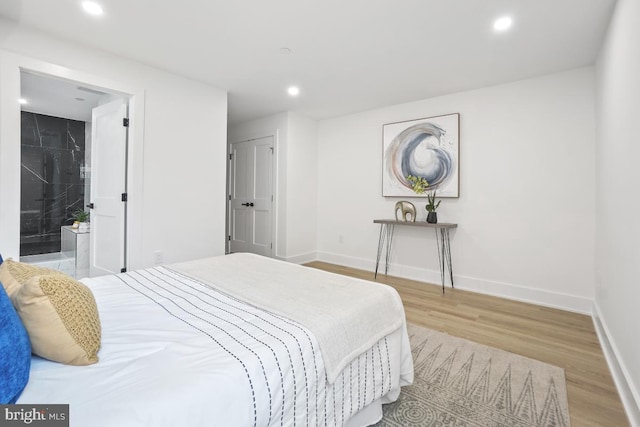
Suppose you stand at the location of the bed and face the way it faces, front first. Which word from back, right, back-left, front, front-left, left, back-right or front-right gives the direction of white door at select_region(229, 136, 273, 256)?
front-left

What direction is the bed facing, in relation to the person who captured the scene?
facing away from the viewer and to the right of the viewer

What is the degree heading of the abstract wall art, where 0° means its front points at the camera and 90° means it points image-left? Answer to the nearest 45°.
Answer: approximately 45°

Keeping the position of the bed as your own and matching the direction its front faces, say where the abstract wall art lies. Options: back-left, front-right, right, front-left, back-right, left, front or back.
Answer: front

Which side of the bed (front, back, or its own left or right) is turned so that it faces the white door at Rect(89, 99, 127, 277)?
left

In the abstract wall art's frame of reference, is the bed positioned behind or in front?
in front

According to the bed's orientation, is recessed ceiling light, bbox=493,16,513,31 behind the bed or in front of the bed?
in front
